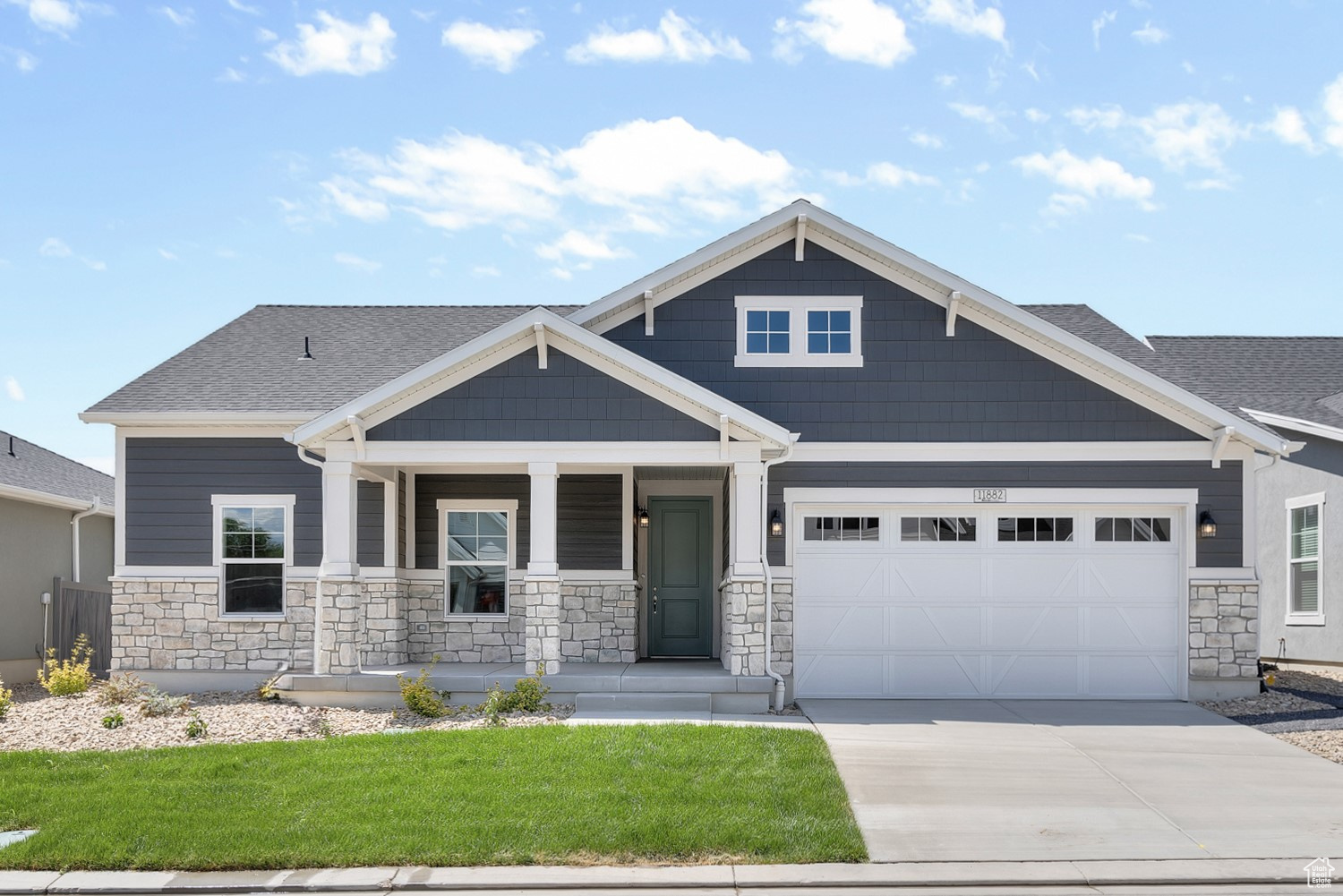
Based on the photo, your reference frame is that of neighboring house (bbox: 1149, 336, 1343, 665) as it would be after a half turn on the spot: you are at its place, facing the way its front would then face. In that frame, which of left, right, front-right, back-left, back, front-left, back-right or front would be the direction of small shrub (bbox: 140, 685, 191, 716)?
back-left

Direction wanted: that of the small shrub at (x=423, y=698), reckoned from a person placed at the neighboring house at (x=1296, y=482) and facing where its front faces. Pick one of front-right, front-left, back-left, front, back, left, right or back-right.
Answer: front-right

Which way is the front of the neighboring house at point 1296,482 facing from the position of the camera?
facing the viewer

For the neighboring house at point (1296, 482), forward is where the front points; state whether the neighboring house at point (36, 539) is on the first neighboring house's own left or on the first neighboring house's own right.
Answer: on the first neighboring house's own right

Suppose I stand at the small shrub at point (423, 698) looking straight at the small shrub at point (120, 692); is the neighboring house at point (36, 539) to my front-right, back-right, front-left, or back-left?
front-right

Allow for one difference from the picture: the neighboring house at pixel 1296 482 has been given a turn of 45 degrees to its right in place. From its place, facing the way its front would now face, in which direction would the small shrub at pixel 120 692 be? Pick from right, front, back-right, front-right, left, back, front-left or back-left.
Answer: front

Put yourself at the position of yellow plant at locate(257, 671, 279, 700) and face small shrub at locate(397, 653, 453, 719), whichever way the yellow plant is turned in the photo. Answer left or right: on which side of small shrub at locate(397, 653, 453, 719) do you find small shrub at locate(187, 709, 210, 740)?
right

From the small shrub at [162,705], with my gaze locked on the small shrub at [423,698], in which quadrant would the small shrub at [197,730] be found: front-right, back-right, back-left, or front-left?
front-right

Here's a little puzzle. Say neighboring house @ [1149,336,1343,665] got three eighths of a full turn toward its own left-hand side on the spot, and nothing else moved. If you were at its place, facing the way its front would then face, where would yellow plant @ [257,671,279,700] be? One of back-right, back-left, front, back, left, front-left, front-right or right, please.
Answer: back

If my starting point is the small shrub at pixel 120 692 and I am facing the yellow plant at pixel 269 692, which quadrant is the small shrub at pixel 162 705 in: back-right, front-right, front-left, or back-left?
front-right
